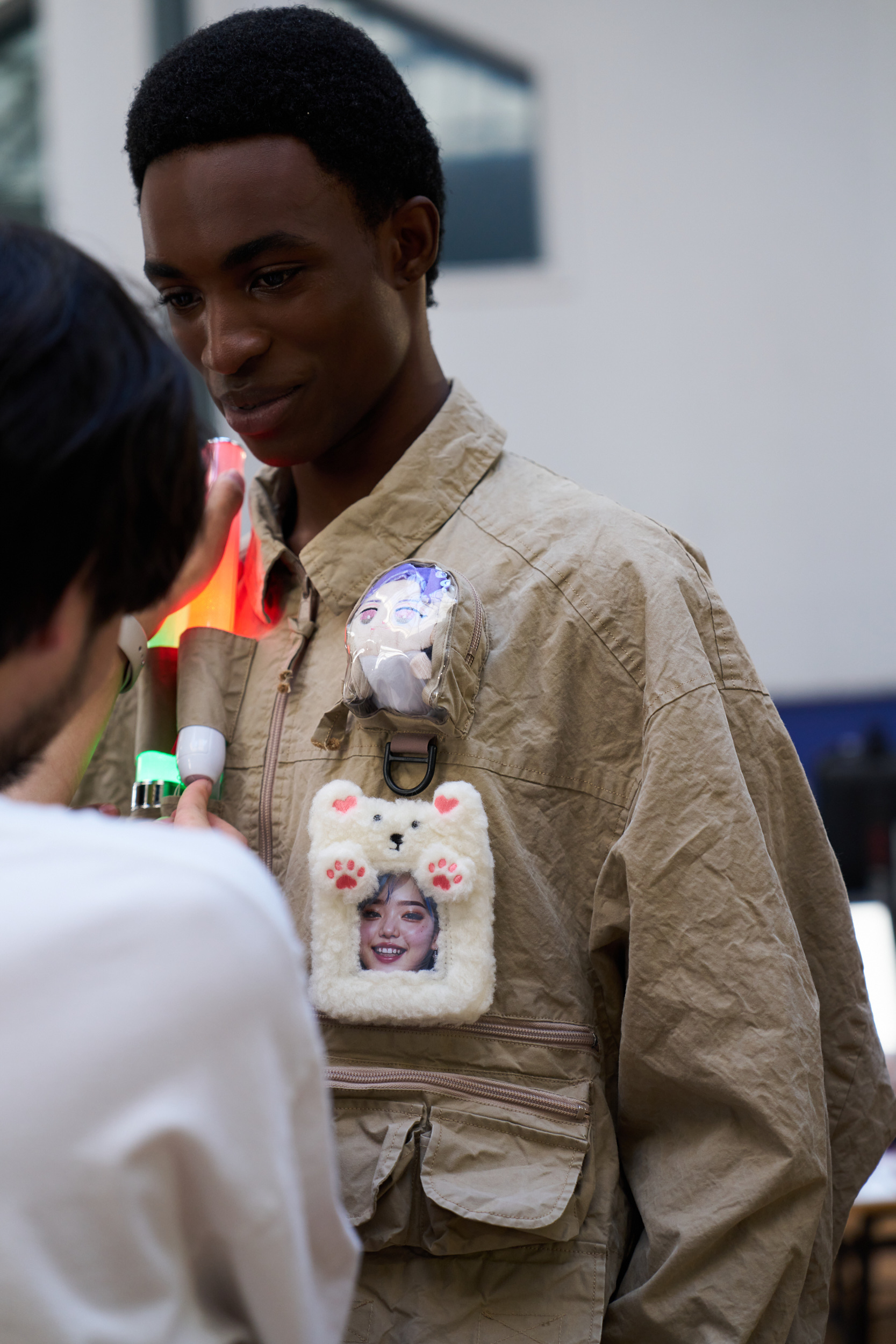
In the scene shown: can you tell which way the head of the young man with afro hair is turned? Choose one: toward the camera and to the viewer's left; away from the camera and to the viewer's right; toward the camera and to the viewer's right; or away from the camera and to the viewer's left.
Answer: toward the camera and to the viewer's left

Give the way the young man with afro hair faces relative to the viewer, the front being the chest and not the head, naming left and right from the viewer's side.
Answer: facing the viewer and to the left of the viewer

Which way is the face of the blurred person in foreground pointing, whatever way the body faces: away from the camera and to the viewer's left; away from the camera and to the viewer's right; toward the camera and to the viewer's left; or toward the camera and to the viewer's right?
away from the camera and to the viewer's right

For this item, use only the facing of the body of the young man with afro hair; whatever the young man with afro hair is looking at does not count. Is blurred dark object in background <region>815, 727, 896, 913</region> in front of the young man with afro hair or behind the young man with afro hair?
behind
